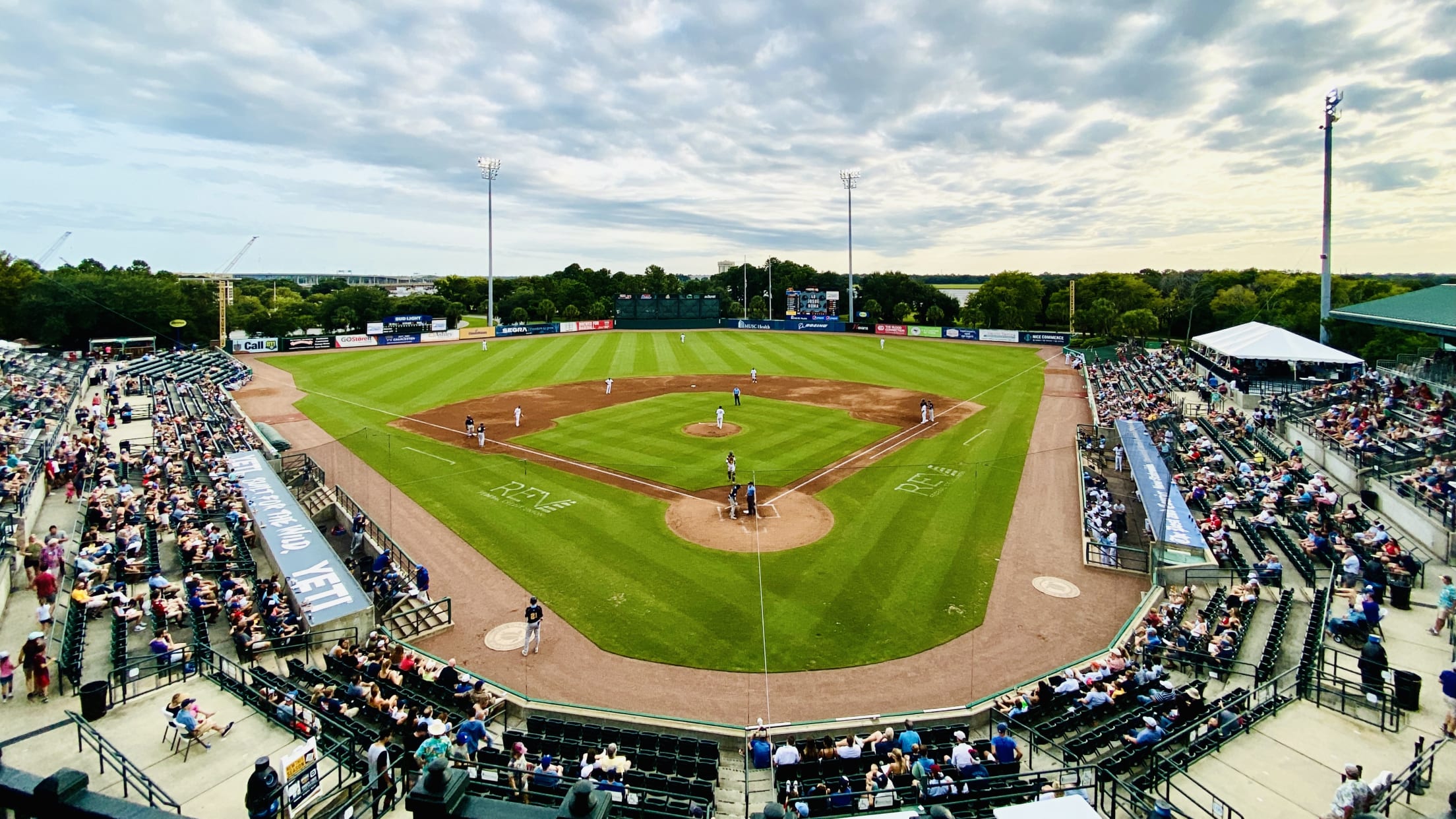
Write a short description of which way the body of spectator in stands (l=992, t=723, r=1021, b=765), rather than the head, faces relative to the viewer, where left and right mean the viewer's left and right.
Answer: facing away from the viewer

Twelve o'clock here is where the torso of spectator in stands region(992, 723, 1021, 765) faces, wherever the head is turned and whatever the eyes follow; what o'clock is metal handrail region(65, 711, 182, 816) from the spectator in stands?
The metal handrail is roughly at 8 o'clock from the spectator in stands.

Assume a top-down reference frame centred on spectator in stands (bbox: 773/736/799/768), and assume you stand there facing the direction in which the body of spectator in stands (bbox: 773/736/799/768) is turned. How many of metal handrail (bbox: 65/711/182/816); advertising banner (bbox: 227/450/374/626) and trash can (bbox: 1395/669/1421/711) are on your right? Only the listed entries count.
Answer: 1

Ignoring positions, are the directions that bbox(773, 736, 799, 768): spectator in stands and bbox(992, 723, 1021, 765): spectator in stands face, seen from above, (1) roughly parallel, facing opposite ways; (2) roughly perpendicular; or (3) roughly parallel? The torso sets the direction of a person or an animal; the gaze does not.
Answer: roughly parallel

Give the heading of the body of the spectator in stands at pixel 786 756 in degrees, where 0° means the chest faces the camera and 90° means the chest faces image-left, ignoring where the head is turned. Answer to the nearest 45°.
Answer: approximately 180°

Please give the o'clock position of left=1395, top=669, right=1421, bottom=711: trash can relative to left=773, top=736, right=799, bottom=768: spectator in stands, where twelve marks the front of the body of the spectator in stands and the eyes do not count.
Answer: The trash can is roughly at 3 o'clock from the spectator in stands.

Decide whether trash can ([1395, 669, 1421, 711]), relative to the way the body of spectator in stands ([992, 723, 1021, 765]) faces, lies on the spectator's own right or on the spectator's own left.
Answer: on the spectator's own right

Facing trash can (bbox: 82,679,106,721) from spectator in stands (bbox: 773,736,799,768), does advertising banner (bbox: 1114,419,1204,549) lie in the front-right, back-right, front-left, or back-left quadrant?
back-right

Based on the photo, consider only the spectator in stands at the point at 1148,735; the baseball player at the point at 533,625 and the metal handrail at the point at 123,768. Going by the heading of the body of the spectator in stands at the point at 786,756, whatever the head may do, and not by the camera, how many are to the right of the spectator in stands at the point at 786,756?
1

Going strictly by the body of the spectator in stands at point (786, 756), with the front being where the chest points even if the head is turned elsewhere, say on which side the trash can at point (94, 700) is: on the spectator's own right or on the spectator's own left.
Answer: on the spectator's own left

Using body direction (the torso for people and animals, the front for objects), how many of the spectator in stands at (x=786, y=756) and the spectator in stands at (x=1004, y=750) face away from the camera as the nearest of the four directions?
2
